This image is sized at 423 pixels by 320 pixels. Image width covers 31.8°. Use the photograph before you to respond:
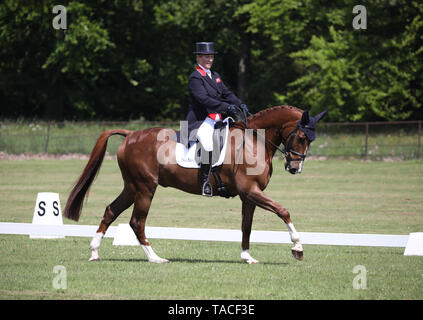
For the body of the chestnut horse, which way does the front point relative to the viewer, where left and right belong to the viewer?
facing to the right of the viewer

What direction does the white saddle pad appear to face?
to the viewer's right
